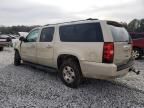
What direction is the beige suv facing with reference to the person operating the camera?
facing away from the viewer and to the left of the viewer

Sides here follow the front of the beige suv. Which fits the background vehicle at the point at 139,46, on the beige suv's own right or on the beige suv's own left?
on the beige suv's own right
